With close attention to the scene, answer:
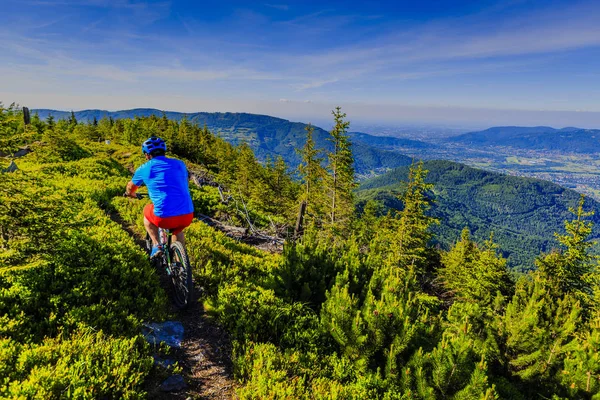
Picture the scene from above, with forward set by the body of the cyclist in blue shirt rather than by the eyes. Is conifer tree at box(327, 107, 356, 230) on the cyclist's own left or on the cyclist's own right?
on the cyclist's own right

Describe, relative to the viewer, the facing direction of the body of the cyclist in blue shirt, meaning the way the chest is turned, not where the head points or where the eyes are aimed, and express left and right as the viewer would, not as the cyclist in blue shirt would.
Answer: facing away from the viewer and to the left of the viewer

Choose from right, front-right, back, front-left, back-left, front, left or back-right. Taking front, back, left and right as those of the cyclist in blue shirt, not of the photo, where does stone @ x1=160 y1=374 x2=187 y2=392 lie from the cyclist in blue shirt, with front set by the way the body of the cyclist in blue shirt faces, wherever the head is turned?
back-left

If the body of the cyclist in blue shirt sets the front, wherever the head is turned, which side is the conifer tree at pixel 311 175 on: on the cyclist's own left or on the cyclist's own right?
on the cyclist's own right

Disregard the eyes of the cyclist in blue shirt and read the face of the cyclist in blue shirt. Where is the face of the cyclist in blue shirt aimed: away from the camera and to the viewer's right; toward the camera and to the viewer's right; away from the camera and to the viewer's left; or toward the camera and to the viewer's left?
away from the camera and to the viewer's left
